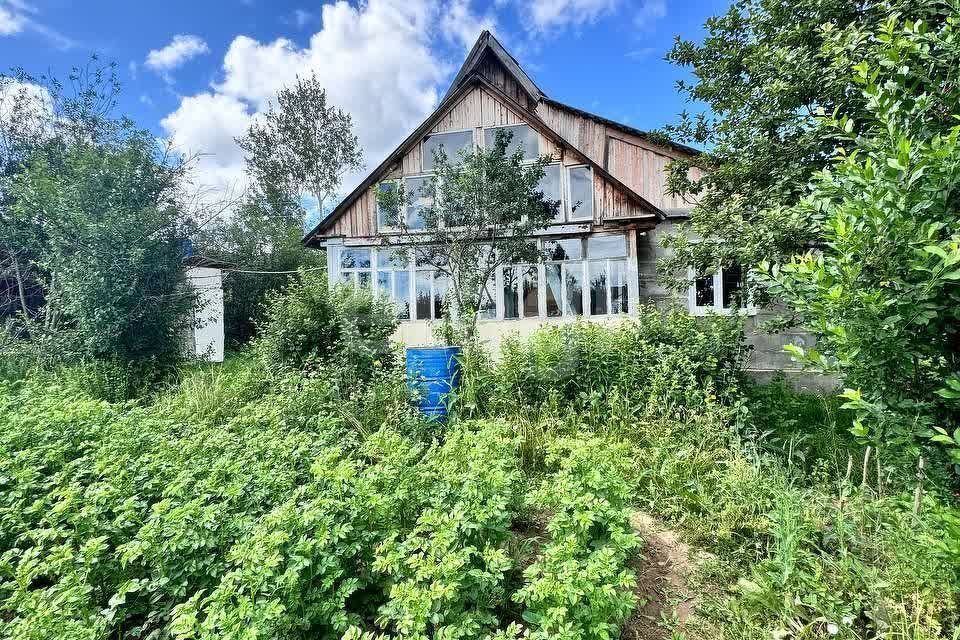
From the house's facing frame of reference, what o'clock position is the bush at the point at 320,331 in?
The bush is roughly at 1 o'clock from the house.

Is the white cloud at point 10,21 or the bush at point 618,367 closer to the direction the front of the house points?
the bush

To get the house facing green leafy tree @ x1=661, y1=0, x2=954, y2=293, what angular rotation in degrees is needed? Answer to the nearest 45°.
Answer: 0° — it already faces it

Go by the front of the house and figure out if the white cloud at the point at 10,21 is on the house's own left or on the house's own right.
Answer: on the house's own right

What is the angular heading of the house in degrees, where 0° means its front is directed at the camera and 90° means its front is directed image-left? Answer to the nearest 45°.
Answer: approximately 0°

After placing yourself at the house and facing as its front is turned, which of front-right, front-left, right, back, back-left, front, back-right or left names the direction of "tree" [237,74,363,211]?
back-right

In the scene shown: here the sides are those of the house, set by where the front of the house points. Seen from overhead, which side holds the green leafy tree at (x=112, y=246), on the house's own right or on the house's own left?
on the house's own right
